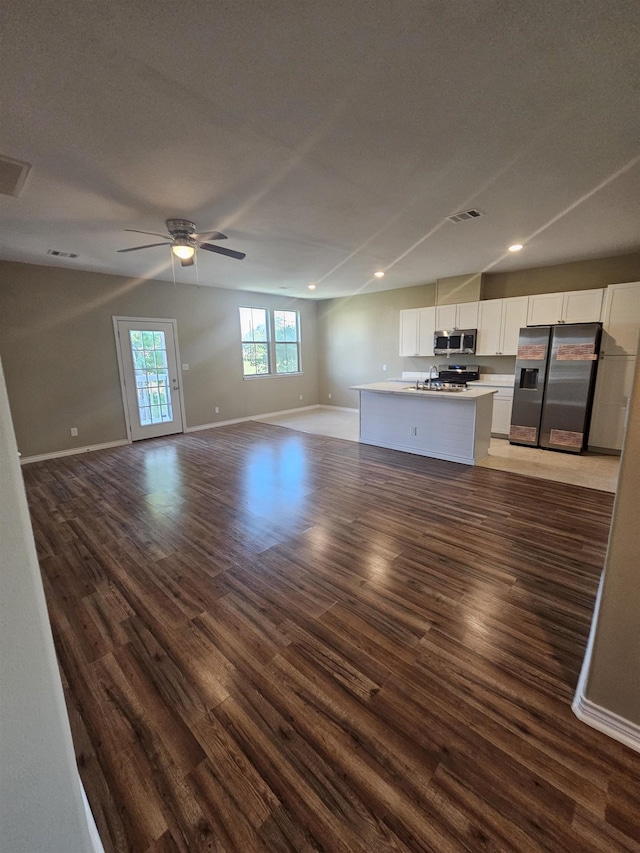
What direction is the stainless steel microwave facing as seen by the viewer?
toward the camera

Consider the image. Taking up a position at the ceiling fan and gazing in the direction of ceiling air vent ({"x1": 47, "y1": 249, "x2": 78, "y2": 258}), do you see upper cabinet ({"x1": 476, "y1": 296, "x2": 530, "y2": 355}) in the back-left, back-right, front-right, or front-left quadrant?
back-right

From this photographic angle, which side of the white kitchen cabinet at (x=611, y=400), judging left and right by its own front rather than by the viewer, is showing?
front

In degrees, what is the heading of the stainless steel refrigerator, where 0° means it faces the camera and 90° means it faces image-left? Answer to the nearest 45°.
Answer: approximately 0°

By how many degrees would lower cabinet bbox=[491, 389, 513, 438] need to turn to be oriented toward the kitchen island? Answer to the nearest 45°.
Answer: approximately 45° to its right

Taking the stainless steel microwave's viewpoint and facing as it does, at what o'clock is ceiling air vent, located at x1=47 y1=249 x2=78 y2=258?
The ceiling air vent is roughly at 2 o'clock from the stainless steel microwave.

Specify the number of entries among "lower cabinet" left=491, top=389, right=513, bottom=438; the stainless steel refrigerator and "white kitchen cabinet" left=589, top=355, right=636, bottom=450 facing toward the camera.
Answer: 3

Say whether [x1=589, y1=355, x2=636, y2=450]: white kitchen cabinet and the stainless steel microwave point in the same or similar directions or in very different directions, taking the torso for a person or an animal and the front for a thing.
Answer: same or similar directions

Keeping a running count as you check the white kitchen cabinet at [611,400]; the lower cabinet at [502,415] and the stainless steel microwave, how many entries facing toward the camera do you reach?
3

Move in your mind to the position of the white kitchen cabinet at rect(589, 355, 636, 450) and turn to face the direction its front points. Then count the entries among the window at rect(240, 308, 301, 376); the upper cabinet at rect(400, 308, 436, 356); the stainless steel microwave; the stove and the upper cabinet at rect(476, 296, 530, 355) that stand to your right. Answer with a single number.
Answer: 5

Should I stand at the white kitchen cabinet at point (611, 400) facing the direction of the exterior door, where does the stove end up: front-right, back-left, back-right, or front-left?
front-right

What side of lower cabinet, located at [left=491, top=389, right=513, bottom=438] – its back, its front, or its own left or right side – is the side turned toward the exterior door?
right

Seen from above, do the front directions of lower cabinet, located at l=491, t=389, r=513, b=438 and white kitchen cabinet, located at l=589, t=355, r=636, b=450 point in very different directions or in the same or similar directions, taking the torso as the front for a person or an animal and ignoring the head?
same or similar directions

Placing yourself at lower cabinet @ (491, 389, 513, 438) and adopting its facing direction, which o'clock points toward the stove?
The stove is roughly at 4 o'clock from the lower cabinet.

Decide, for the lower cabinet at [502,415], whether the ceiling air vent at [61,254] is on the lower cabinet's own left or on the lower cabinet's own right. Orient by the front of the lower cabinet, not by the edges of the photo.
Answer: on the lower cabinet's own right

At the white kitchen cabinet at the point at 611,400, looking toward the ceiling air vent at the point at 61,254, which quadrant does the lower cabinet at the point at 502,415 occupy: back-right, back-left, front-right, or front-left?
front-right

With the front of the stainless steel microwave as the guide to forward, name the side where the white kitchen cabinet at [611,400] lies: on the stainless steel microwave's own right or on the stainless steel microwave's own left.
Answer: on the stainless steel microwave's own left

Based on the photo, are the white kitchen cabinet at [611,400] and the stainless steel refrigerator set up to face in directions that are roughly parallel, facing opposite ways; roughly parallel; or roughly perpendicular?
roughly parallel
